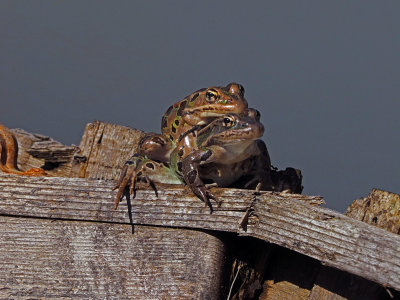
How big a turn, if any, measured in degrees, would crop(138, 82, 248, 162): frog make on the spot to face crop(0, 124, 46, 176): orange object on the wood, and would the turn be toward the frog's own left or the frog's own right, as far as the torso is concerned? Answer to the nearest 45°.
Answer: approximately 180°

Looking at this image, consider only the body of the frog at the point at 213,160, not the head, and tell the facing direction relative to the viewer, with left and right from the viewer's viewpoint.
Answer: facing the viewer and to the right of the viewer

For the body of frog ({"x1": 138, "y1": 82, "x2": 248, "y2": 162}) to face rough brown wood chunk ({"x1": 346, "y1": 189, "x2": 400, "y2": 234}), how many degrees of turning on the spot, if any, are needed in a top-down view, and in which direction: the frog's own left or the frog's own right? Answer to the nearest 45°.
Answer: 0° — it already faces it

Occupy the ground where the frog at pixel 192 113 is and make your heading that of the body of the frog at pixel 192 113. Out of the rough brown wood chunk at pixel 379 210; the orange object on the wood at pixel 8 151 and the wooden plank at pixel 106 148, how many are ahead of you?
1

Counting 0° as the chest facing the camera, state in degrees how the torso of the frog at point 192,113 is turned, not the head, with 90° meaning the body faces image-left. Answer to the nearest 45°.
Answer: approximately 315°

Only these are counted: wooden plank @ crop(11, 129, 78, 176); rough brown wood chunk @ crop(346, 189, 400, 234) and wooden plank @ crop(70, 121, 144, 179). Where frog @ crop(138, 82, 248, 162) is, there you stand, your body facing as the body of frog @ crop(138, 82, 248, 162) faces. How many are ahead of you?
1

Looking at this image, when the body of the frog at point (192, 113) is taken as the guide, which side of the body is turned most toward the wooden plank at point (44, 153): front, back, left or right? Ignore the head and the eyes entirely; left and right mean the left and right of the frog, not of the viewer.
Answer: back

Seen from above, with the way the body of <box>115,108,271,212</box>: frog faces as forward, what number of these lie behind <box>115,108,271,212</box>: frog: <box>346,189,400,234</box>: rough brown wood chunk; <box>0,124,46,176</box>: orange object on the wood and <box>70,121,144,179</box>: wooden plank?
2

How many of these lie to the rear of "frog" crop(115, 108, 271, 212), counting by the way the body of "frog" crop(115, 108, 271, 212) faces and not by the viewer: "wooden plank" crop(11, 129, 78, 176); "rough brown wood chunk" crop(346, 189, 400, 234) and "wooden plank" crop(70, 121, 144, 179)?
2

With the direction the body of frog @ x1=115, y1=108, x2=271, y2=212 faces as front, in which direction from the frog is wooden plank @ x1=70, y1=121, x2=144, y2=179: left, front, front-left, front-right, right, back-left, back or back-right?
back
